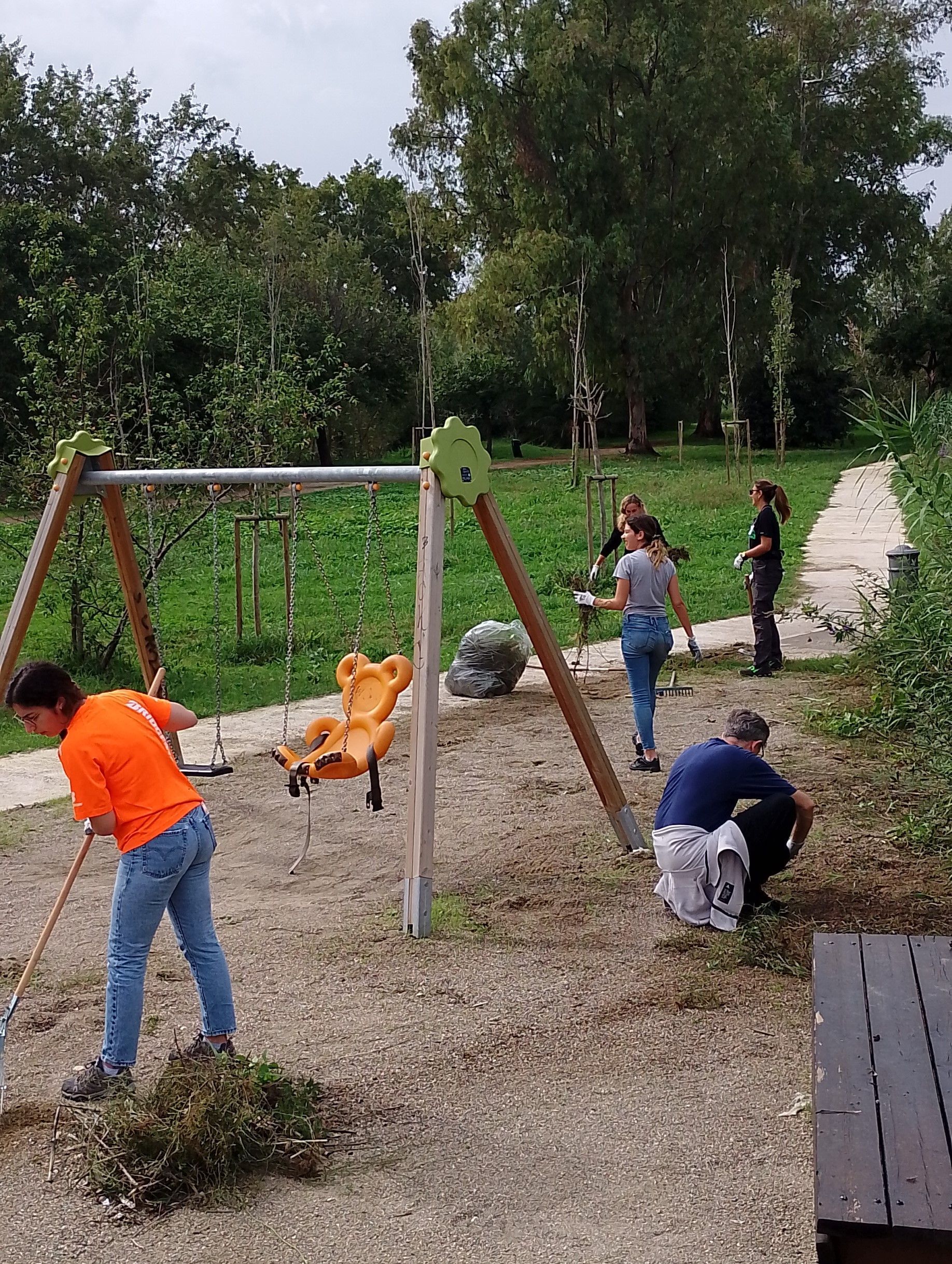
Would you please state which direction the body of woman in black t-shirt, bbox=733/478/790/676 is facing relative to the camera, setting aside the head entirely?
to the viewer's left

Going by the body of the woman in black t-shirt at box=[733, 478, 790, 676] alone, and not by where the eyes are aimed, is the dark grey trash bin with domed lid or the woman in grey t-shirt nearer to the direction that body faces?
the woman in grey t-shirt

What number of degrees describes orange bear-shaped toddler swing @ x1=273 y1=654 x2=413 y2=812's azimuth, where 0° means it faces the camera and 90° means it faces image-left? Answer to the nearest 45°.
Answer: approximately 45°

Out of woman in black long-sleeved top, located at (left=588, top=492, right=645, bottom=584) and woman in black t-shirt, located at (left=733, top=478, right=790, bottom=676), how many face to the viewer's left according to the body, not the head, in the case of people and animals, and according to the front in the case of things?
1

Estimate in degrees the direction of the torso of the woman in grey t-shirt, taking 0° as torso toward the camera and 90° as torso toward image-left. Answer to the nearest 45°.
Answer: approximately 135°

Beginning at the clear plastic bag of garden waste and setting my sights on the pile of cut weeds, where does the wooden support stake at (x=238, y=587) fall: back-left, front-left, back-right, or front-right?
back-right

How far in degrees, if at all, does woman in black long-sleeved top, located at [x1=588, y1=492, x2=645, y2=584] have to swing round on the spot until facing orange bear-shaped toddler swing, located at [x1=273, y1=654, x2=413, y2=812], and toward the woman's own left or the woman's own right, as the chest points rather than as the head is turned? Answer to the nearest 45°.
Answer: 0° — they already face it

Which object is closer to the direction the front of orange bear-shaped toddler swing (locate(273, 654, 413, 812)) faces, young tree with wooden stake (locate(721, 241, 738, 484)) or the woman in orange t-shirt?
the woman in orange t-shirt

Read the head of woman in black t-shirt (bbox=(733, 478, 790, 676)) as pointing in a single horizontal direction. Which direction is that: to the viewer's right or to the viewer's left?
to the viewer's left

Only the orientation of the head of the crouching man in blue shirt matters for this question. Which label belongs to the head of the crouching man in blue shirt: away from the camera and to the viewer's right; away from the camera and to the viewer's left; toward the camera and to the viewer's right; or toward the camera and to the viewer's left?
away from the camera and to the viewer's right

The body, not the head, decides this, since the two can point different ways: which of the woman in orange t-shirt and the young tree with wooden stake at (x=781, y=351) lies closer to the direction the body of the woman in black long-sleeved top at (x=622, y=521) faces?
the woman in orange t-shirt

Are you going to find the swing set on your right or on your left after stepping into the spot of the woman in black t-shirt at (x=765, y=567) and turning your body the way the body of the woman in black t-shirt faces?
on your left

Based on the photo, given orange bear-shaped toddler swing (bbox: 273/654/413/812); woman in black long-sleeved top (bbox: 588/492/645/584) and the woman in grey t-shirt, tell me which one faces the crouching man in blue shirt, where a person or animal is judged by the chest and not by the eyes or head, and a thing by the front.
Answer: the woman in black long-sleeved top
